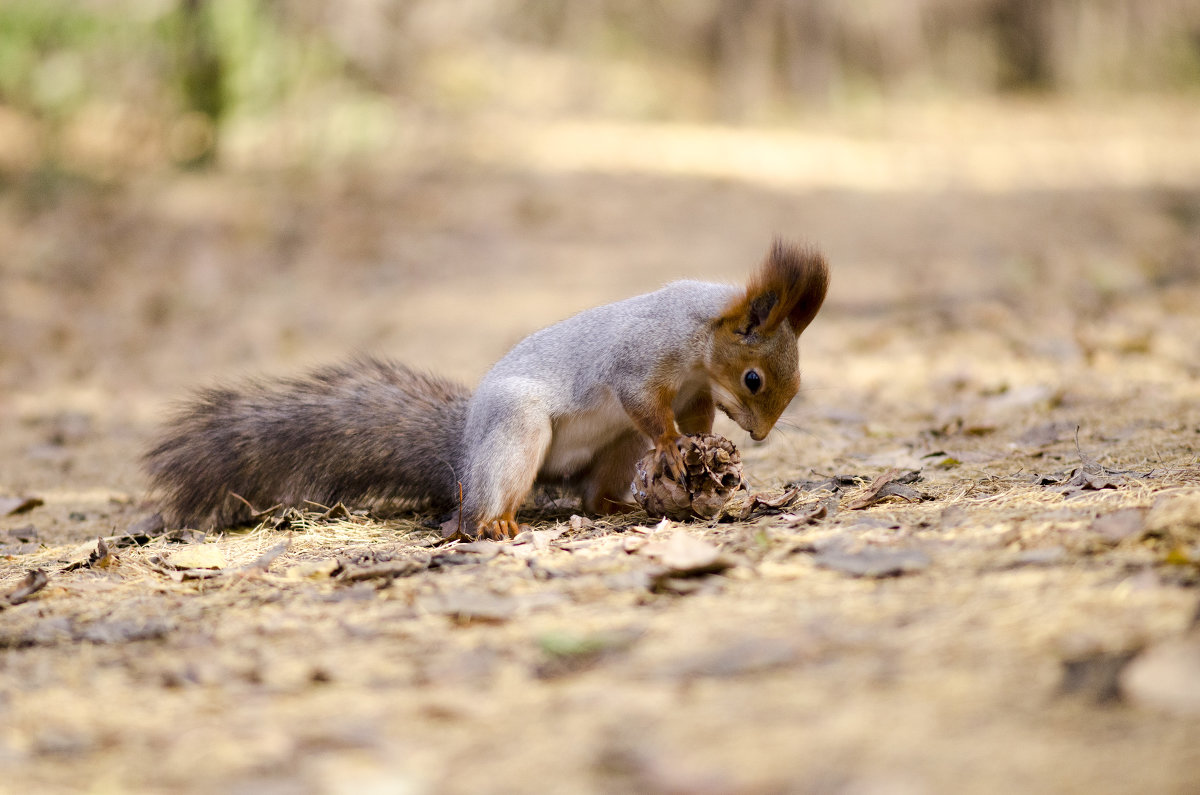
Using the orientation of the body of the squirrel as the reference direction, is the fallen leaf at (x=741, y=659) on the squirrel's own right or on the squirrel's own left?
on the squirrel's own right

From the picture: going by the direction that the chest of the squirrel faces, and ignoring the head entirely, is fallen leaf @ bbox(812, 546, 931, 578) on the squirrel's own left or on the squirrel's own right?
on the squirrel's own right

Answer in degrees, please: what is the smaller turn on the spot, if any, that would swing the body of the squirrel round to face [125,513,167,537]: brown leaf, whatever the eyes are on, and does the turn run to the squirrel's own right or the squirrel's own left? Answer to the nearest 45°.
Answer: approximately 180°

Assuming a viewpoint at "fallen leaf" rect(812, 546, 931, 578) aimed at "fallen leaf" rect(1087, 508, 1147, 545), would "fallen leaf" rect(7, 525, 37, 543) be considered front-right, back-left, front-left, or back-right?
back-left

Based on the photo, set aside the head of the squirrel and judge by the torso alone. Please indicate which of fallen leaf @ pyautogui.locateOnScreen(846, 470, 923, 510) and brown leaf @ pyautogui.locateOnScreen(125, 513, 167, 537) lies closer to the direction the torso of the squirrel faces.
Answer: the fallen leaf

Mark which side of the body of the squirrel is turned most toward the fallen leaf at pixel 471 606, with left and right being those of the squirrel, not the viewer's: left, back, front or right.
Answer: right

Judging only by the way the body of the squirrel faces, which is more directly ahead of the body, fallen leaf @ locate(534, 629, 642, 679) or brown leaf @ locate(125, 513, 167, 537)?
the fallen leaf

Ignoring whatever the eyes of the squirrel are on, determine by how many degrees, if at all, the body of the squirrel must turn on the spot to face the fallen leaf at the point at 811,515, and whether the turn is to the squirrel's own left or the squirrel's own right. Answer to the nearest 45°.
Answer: approximately 45° to the squirrel's own right

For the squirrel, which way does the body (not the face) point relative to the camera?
to the viewer's right
